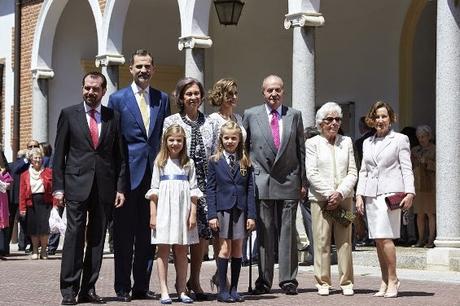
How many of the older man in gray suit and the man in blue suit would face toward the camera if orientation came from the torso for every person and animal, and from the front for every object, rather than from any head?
2

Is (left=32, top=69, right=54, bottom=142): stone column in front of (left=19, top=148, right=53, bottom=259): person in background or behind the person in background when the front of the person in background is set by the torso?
behind

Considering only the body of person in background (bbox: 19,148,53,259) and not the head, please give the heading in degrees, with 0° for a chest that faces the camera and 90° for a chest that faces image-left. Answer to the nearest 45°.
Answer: approximately 0°

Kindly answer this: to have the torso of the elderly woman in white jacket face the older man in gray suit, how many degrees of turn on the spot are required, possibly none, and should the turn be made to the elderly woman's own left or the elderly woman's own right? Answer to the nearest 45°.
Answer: approximately 90° to the elderly woman's own right

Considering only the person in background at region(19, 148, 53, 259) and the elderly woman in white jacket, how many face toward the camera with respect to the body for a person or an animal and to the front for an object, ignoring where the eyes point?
2

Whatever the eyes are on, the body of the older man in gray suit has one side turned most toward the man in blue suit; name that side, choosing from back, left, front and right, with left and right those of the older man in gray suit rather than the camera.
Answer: right

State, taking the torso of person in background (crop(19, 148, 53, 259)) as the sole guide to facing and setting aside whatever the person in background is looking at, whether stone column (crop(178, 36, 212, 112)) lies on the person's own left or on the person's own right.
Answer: on the person's own left

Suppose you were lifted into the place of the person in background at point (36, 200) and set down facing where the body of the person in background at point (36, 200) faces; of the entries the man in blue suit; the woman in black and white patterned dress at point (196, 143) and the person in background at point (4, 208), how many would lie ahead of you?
2

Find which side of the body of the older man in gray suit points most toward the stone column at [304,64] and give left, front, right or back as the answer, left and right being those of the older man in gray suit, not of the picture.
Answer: back
